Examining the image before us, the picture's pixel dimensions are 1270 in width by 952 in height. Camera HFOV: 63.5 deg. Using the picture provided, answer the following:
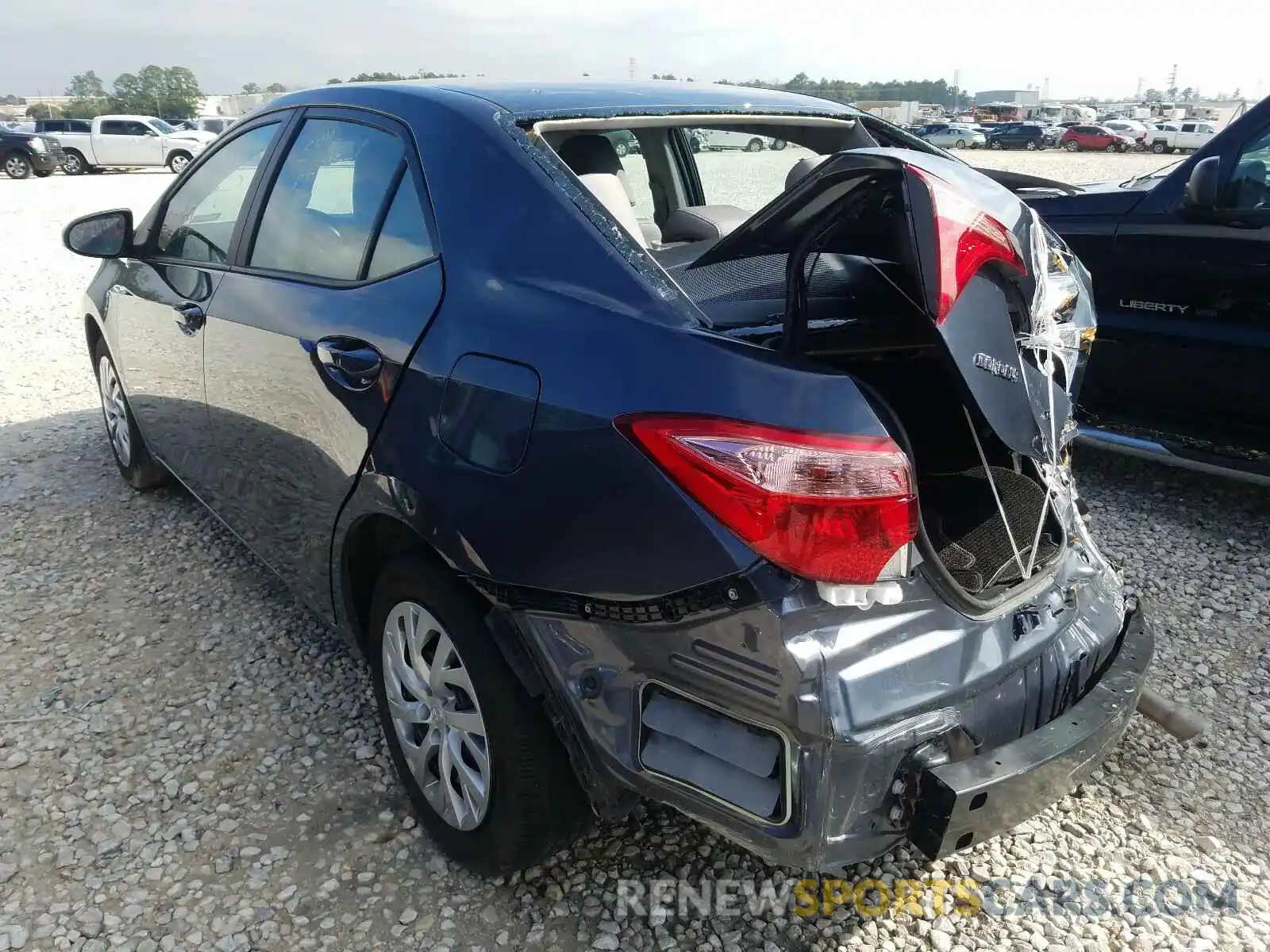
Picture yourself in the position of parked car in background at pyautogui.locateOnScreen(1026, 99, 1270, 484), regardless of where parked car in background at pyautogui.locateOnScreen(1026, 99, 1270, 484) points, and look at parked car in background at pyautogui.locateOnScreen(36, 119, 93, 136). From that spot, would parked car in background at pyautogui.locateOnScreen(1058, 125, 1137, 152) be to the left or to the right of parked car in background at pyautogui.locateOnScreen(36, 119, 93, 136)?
right

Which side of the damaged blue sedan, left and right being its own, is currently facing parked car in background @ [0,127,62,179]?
front

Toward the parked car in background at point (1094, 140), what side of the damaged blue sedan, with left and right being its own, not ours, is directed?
right

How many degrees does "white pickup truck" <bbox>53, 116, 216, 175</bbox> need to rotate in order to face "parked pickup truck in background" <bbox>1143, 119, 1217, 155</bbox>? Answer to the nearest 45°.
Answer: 0° — it already faces it

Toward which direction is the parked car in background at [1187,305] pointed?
to the viewer's left

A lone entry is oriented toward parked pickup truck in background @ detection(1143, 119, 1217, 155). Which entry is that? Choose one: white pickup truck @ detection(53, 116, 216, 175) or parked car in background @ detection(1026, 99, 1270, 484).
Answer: the white pickup truck

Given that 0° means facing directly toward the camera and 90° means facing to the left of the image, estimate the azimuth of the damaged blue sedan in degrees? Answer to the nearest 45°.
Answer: approximately 135°

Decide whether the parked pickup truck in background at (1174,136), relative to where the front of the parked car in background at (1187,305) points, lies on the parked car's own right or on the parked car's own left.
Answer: on the parked car's own right

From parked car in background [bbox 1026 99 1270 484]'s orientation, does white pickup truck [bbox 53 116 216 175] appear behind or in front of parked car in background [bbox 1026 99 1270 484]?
in front

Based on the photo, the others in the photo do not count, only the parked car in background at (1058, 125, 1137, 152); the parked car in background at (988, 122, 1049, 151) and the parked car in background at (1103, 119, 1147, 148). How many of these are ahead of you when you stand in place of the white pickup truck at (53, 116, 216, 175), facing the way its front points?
3

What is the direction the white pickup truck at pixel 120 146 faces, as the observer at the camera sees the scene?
facing to the right of the viewer

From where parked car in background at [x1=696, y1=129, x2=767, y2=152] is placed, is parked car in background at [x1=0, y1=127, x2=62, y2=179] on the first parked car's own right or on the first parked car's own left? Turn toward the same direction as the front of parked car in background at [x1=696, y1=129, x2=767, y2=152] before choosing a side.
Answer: on the first parked car's own right
